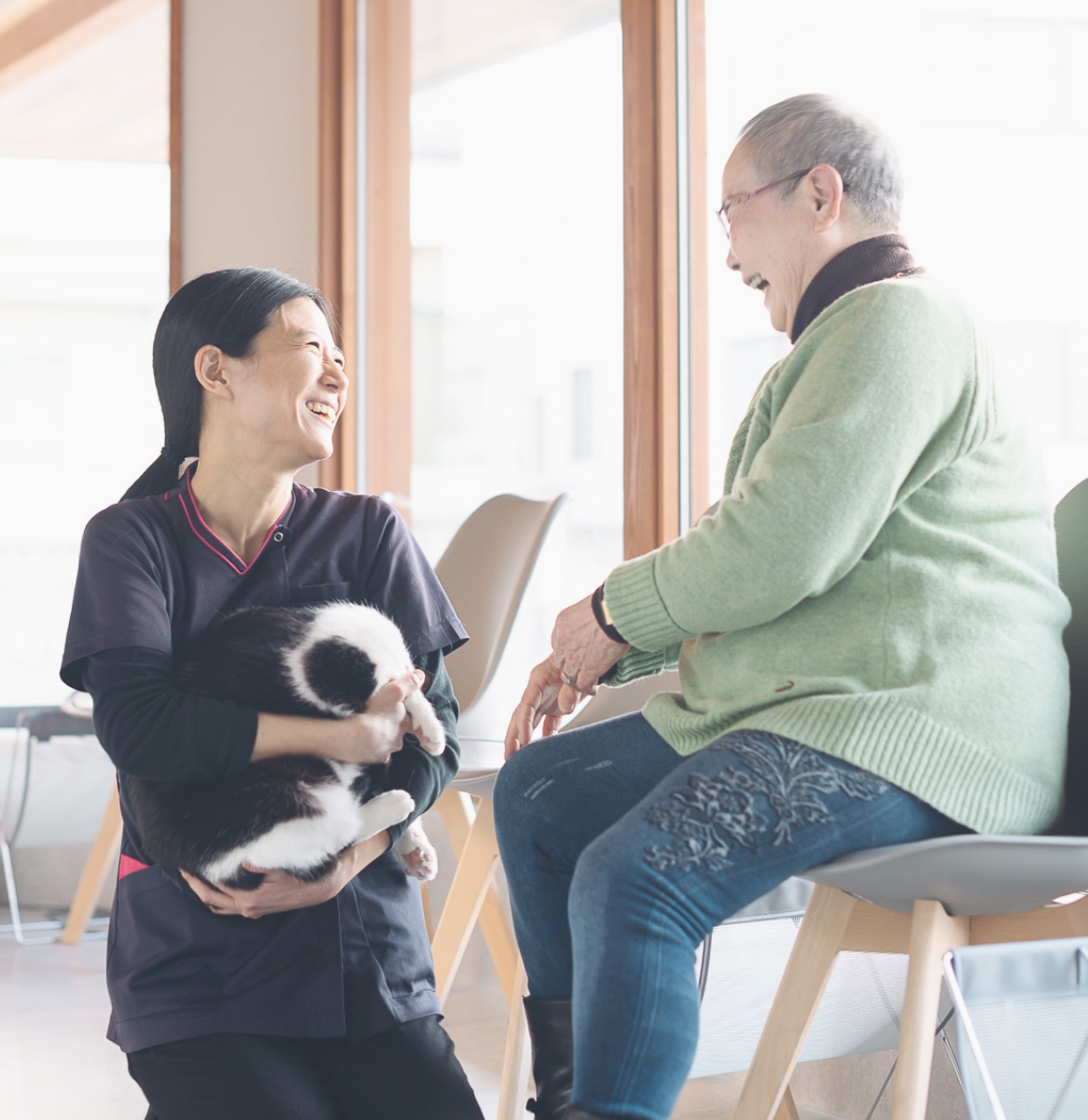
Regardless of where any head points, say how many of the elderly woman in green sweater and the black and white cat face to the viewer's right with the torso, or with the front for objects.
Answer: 1

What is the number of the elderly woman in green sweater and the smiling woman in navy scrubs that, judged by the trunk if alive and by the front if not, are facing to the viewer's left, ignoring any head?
1

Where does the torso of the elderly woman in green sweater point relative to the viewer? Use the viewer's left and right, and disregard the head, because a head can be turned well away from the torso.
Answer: facing to the left of the viewer

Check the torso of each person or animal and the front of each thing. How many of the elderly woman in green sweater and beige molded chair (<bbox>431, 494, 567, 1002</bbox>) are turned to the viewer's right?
0

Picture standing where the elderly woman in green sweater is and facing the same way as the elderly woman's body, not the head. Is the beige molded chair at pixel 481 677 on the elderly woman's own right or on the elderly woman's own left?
on the elderly woman's own right

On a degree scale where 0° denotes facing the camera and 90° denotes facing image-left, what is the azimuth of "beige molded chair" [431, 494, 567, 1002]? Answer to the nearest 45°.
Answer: approximately 45°

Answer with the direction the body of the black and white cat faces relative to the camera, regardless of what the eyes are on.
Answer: to the viewer's right

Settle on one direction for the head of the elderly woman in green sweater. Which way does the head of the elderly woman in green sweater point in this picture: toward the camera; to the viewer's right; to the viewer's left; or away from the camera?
to the viewer's left
